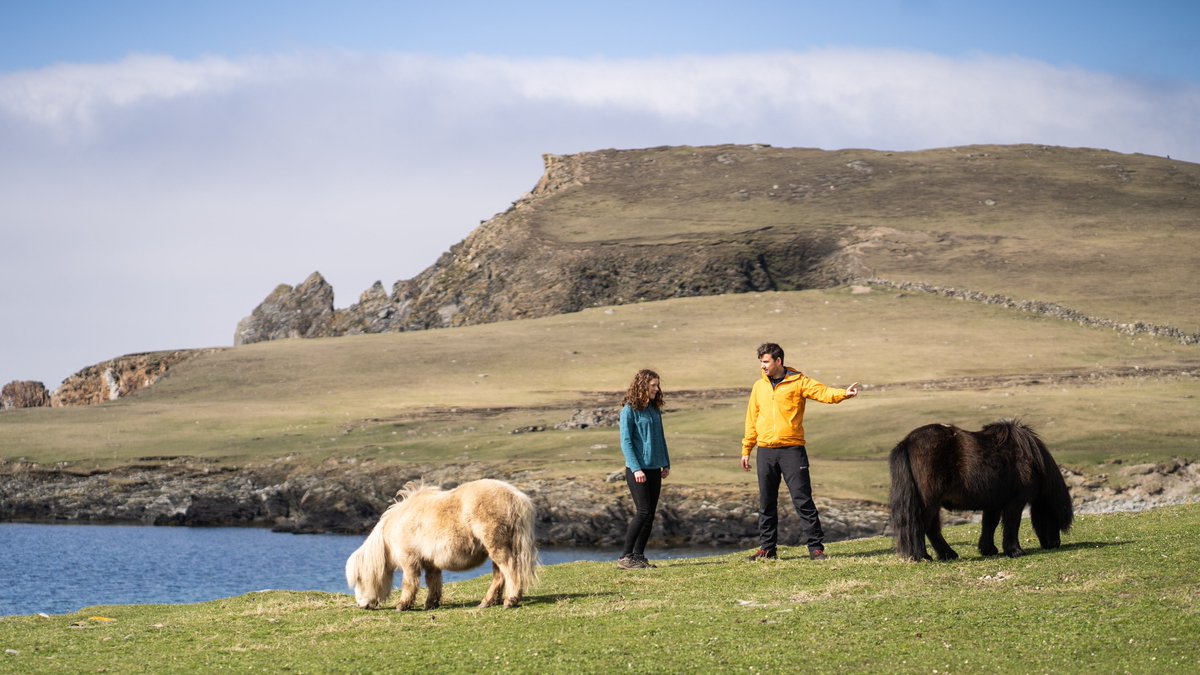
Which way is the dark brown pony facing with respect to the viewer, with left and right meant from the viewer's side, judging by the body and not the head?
facing to the right of the viewer

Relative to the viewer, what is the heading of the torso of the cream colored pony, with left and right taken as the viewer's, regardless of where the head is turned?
facing to the left of the viewer

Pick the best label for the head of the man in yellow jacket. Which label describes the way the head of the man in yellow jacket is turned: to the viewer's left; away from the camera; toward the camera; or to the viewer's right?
to the viewer's left

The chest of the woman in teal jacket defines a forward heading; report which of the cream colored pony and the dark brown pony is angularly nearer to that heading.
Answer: the dark brown pony

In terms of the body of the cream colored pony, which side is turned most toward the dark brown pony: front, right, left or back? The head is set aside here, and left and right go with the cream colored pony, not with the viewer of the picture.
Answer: back

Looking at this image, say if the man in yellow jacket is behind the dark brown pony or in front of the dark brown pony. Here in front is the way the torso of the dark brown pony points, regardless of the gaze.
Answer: behind

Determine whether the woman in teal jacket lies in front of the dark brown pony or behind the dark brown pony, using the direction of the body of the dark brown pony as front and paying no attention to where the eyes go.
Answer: behind

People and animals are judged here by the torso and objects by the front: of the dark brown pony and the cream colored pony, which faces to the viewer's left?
the cream colored pony

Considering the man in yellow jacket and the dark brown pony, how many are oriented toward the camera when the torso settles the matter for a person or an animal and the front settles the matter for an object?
1

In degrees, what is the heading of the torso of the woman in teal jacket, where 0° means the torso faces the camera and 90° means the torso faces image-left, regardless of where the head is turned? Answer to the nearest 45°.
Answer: approximately 315°

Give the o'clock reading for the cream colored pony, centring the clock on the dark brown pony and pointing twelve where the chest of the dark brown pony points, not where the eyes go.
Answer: The cream colored pony is roughly at 5 o'clock from the dark brown pony.

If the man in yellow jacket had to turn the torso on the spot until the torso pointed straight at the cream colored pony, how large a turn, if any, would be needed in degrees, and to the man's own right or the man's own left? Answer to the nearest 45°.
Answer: approximately 45° to the man's own right
